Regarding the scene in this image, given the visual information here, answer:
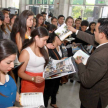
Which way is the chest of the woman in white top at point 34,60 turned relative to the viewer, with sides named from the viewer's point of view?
facing the viewer and to the right of the viewer

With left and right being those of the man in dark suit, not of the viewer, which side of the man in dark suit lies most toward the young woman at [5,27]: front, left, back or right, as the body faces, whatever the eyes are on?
front

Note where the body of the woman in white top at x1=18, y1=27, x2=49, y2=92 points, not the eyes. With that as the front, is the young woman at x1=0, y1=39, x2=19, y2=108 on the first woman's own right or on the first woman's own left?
on the first woman's own right

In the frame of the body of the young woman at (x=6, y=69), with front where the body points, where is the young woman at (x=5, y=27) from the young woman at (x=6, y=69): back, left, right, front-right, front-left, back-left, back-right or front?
back-left

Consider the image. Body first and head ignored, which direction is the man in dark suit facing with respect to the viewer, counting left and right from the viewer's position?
facing away from the viewer and to the left of the viewer

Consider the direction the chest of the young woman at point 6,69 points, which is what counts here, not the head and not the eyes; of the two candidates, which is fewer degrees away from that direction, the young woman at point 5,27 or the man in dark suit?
the man in dark suit

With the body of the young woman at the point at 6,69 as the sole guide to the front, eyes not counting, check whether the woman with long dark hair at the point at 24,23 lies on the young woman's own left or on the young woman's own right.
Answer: on the young woman's own left
